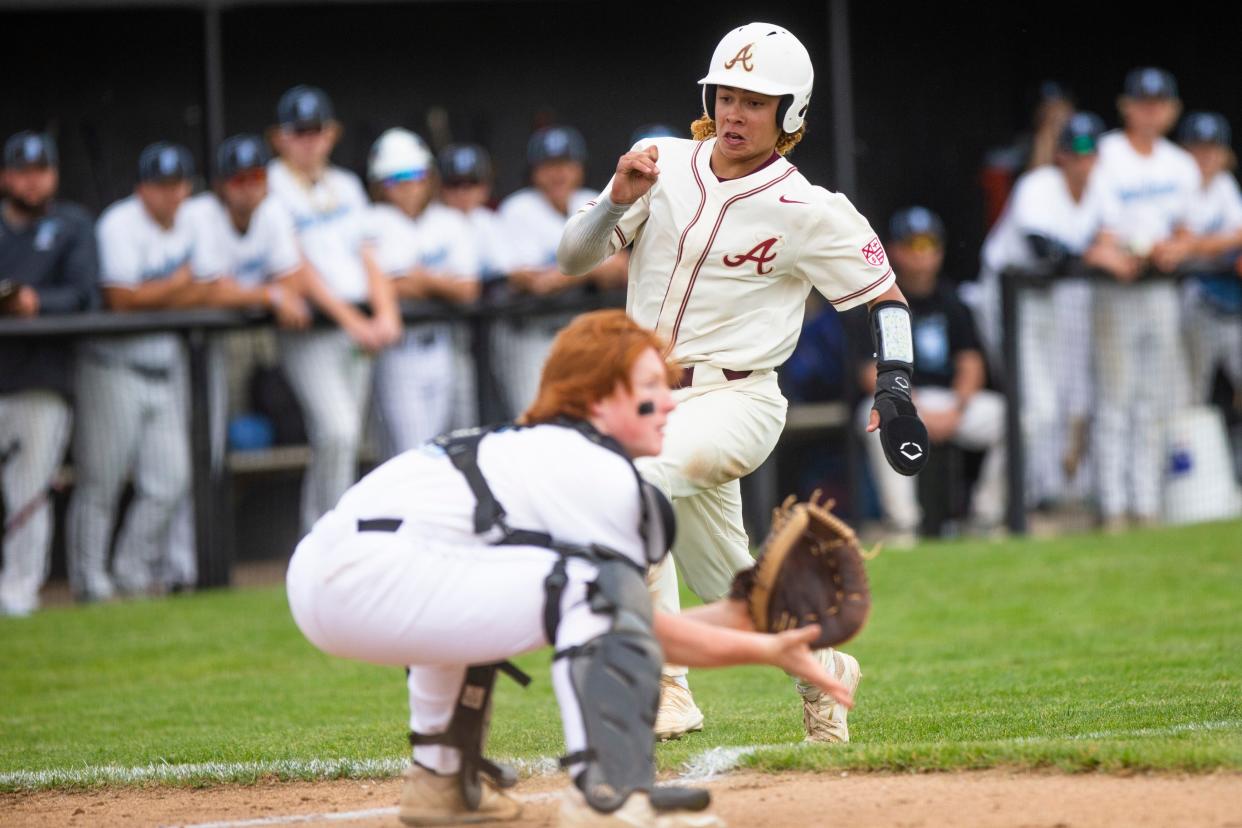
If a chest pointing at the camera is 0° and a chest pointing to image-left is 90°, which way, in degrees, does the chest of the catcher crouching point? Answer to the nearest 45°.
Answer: approximately 270°

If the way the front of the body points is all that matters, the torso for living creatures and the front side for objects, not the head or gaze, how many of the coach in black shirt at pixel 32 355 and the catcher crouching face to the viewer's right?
1

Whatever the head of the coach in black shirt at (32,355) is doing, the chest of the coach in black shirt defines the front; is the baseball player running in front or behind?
in front

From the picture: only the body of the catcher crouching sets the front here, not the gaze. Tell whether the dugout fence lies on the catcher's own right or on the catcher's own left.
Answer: on the catcher's own left

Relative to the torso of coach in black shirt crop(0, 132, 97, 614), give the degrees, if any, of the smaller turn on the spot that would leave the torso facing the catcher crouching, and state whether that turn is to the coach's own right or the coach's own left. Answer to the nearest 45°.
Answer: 0° — they already face them

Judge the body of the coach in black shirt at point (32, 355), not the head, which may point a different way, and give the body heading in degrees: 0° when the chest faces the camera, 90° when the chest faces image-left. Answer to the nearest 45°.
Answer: approximately 0°

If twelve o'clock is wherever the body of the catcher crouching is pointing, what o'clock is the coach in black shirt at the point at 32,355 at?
The coach in black shirt is roughly at 8 o'clock from the catcher crouching.

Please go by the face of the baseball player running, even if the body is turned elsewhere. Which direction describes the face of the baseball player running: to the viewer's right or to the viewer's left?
to the viewer's left

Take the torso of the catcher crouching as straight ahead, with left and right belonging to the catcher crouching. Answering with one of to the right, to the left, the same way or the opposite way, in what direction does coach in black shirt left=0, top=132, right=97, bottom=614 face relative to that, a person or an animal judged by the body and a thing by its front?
to the right
